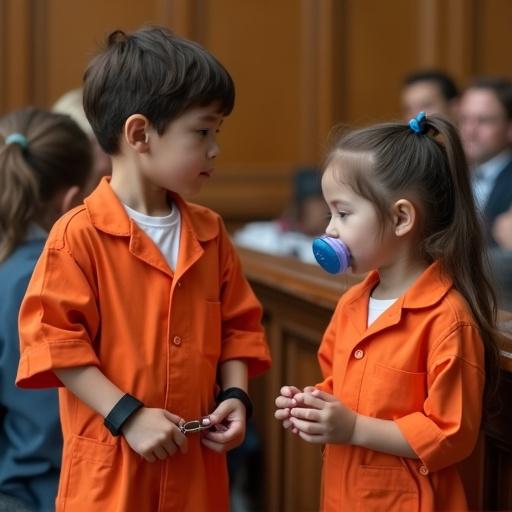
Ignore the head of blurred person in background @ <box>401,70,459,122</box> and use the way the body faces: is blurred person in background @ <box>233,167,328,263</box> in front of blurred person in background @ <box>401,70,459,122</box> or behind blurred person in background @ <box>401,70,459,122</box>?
in front

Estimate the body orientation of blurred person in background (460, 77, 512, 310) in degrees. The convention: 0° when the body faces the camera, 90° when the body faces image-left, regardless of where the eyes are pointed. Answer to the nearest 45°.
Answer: approximately 45°

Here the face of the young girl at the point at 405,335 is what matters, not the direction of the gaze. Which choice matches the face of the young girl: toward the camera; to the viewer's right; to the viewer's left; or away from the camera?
to the viewer's left

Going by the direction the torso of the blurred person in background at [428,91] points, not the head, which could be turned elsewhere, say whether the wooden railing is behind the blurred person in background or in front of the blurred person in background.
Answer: in front

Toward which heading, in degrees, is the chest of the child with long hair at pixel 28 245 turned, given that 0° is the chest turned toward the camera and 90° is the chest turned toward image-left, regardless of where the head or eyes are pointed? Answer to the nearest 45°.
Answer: approximately 225°

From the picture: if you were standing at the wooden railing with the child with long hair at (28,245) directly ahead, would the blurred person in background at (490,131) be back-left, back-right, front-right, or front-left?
back-right
